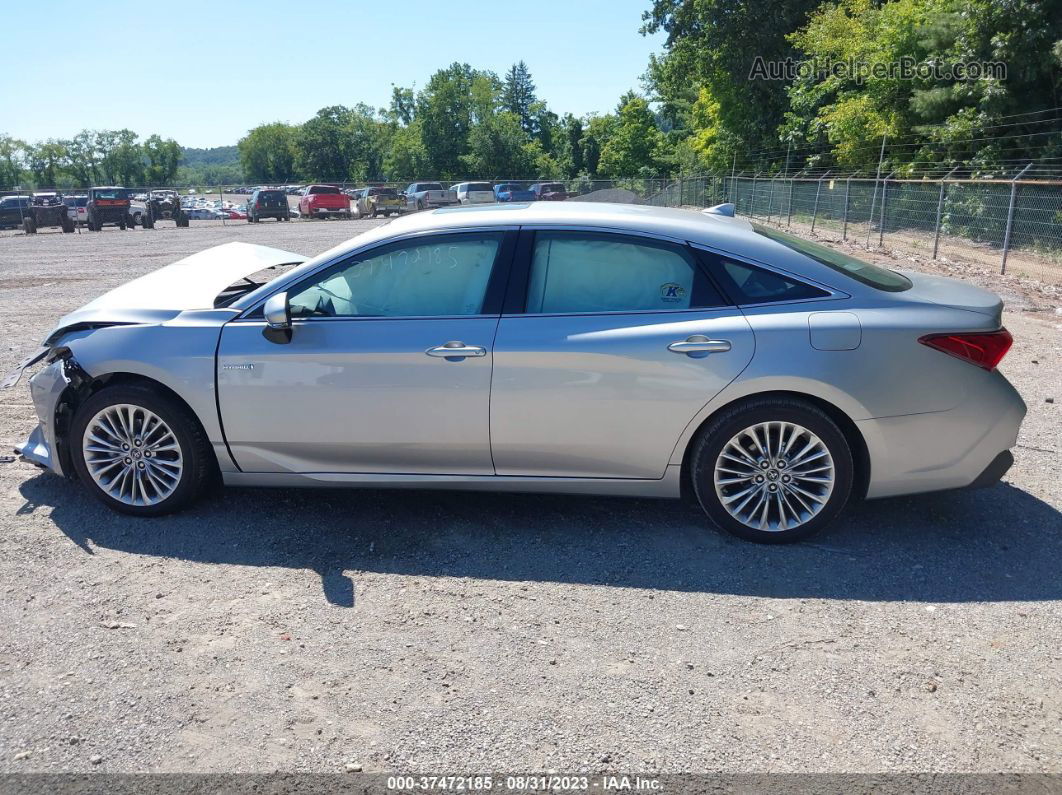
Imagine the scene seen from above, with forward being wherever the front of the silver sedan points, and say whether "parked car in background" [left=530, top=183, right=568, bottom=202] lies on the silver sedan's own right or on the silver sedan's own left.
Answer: on the silver sedan's own right

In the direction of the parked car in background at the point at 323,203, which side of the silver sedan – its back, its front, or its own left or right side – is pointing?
right

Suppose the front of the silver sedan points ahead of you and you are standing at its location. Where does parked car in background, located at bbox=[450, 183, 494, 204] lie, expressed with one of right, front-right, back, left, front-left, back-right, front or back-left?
right

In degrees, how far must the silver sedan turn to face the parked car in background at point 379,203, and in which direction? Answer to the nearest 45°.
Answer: approximately 90° to its right

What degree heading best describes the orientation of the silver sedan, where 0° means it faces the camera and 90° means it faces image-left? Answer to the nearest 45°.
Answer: approximately 90°

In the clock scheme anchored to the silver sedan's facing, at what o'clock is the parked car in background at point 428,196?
The parked car in background is roughly at 3 o'clock from the silver sedan.

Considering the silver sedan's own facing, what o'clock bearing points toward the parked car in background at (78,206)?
The parked car in background is roughly at 2 o'clock from the silver sedan.

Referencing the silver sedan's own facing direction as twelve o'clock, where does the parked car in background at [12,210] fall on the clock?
The parked car in background is roughly at 2 o'clock from the silver sedan.

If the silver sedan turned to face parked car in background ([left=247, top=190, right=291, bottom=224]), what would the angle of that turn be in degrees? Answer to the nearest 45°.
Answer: approximately 90° to its right

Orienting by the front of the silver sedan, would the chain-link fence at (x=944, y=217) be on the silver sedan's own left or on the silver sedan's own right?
on the silver sedan's own right

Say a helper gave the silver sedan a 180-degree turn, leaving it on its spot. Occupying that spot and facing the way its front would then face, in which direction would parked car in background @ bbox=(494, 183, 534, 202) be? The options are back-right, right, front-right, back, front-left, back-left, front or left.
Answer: left
